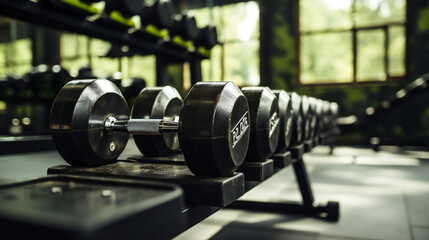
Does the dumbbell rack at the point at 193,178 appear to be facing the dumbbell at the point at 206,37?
no

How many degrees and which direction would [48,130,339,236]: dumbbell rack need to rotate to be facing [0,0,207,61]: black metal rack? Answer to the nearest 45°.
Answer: approximately 180°

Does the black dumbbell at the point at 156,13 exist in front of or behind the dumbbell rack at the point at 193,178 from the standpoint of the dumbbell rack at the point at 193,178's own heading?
behind

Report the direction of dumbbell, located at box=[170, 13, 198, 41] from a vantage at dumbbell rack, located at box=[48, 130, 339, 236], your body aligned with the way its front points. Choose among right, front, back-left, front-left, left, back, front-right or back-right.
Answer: back-left

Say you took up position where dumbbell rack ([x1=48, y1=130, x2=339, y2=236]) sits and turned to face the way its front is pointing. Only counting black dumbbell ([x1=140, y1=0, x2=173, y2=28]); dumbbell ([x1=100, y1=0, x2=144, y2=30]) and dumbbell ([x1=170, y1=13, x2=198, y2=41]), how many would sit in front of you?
0

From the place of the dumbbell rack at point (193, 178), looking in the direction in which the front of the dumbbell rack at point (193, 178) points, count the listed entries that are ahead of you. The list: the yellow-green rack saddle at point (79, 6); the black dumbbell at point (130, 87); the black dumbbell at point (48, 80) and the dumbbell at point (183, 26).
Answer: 0

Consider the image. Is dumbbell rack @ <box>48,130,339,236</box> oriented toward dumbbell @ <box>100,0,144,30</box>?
no

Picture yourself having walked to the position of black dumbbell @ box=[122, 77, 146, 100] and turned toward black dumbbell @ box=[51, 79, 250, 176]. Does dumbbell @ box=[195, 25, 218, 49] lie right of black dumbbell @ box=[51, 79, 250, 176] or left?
left

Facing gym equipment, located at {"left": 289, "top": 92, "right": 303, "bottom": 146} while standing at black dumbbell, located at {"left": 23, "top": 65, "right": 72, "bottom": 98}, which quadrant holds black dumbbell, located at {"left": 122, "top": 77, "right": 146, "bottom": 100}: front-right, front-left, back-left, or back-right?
front-left
